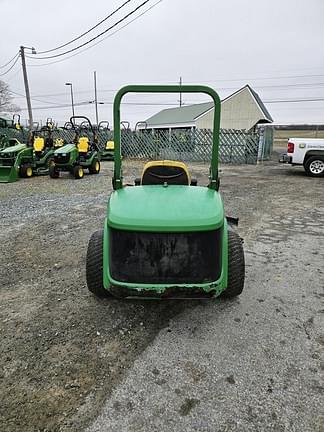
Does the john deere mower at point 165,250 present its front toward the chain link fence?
yes

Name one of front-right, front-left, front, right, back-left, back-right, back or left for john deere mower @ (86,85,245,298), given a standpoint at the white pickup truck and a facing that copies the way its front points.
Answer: right

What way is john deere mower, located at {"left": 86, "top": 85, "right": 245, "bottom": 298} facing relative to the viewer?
away from the camera

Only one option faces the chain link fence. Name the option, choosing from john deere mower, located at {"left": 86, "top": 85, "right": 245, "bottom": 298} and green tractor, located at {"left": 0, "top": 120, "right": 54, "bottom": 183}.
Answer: the john deere mower

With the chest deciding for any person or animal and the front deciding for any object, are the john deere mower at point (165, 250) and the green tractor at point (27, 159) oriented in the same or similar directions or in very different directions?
very different directions

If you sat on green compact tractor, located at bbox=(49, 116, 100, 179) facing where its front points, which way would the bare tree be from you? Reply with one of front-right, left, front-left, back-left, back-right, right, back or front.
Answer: back-right

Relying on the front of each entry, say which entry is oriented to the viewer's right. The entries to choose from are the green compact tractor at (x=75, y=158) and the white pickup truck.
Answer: the white pickup truck

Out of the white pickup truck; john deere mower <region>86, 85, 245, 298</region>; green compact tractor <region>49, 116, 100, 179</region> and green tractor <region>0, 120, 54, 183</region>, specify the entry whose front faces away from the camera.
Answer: the john deere mower

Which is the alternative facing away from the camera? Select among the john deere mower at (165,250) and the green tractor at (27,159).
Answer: the john deere mower

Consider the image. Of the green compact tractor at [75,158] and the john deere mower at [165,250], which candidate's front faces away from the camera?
the john deere mower

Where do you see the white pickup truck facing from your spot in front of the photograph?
facing to the right of the viewer

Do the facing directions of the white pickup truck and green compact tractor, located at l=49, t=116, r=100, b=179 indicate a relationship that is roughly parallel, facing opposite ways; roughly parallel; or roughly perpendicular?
roughly perpendicular

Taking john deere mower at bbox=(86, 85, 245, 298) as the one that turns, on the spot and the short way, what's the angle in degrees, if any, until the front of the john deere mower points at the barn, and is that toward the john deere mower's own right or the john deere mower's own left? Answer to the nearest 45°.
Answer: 0° — it already faces it
